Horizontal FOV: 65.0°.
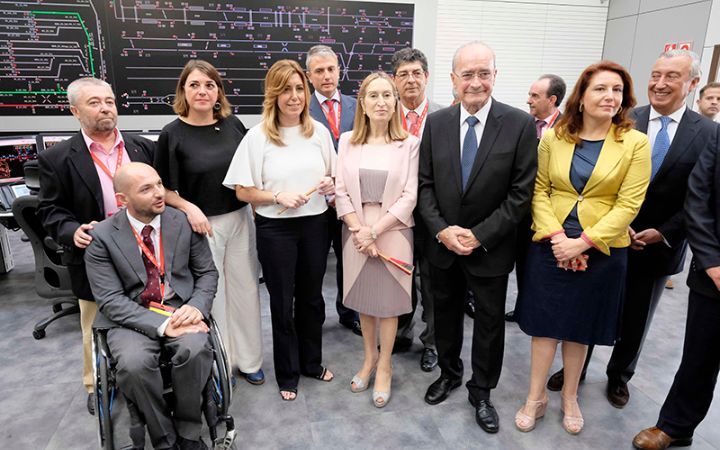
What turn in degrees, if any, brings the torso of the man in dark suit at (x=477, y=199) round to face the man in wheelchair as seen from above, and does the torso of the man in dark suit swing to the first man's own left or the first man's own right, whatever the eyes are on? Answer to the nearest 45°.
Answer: approximately 45° to the first man's own right

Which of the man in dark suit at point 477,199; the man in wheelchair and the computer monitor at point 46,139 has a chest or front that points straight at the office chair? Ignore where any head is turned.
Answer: the computer monitor

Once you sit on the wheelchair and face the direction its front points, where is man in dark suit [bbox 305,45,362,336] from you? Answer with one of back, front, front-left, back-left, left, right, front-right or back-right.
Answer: back-left

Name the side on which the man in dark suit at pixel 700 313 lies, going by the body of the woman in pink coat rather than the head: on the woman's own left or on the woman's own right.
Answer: on the woman's own left

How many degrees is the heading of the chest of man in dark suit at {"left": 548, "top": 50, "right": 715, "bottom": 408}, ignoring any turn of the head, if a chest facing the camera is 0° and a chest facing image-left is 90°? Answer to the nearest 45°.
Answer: approximately 45°

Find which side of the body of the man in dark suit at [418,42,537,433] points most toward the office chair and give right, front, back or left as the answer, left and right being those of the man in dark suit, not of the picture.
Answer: right

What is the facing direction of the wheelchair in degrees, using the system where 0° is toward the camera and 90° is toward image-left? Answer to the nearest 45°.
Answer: approximately 0°
